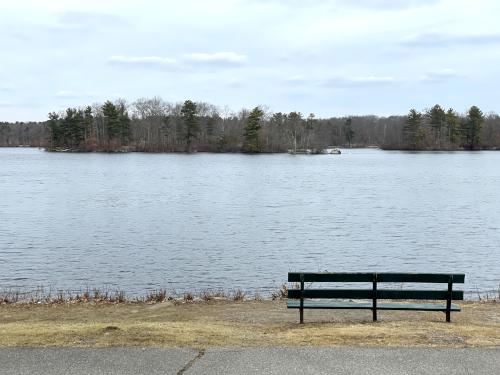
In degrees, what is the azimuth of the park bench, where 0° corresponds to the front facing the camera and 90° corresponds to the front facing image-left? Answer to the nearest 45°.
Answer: approximately 180°
